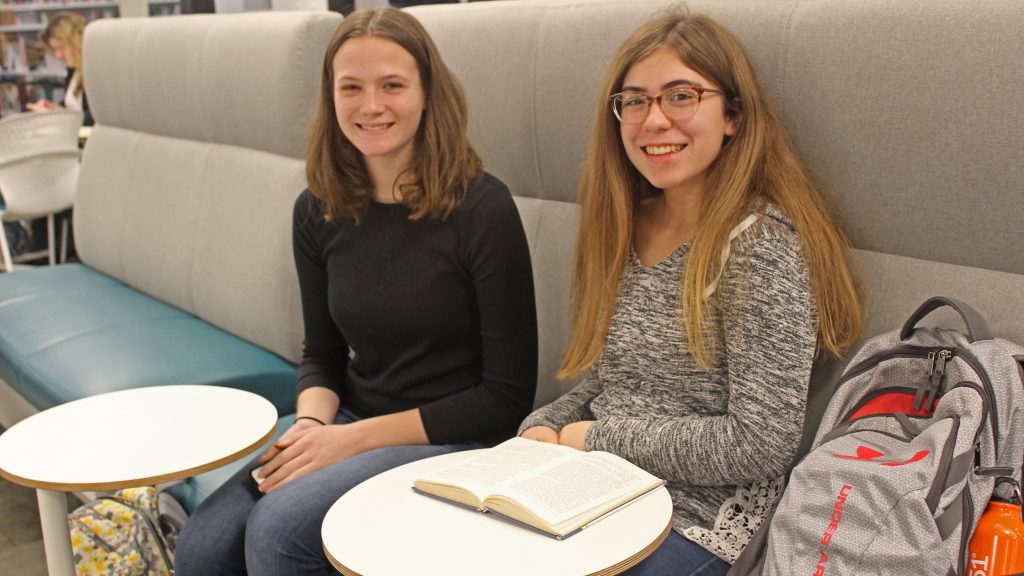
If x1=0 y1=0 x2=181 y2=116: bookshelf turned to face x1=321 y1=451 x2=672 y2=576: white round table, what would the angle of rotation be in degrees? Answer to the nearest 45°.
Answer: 0° — it already faces it

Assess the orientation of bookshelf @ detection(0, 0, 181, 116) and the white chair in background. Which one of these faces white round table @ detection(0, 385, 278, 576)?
the bookshelf

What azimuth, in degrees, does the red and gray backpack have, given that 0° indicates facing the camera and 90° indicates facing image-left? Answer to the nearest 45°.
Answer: approximately 45°

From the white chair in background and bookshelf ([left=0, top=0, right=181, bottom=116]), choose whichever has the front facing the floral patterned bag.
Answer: the bookshelf

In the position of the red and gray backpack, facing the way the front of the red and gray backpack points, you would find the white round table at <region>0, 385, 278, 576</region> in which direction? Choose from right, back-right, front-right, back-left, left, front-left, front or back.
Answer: front-right

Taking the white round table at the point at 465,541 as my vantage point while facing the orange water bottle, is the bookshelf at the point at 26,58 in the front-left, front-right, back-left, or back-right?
back-left
